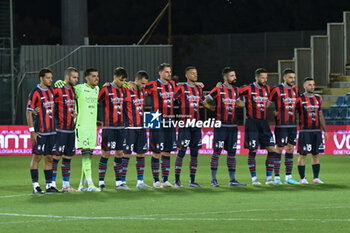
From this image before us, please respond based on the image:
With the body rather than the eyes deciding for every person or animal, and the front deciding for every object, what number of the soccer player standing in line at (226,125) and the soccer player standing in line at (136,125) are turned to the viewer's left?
0

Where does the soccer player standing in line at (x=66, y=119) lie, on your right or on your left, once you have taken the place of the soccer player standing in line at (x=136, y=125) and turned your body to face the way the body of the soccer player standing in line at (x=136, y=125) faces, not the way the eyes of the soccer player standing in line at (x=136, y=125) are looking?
on your right

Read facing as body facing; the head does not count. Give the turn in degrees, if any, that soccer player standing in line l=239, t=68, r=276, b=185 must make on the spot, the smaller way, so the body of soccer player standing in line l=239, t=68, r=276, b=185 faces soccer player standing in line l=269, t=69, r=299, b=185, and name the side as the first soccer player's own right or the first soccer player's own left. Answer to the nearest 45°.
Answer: approximately 45° to the first soccer player's own left

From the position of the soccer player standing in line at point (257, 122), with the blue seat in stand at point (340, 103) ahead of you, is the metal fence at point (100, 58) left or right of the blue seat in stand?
left

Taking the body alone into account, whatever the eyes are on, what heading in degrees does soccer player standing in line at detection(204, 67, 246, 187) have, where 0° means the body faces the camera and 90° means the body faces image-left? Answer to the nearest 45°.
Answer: approximately 315°

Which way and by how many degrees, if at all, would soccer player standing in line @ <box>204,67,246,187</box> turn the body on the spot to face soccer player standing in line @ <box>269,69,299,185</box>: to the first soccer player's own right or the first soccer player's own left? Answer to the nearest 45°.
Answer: approximately 45° to the first soccer player's own left

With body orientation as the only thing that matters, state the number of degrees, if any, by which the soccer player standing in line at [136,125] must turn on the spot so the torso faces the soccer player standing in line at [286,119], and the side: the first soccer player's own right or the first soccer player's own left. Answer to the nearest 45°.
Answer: approximately 45° to the first soccer player's own left

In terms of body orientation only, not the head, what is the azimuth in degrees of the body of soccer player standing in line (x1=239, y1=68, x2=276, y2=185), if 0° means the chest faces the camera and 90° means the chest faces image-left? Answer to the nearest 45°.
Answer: approximately 315°

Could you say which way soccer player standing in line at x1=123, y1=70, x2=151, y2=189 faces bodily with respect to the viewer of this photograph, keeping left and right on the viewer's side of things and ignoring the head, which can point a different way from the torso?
facing the viewer and to the right of the viewer

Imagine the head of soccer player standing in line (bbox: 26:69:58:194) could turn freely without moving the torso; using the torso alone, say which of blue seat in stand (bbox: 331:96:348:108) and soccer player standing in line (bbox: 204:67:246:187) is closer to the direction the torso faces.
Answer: the soccer player standing in line

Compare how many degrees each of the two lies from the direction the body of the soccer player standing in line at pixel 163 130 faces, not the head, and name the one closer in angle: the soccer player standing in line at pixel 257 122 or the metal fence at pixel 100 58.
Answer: the soccer player standing in line

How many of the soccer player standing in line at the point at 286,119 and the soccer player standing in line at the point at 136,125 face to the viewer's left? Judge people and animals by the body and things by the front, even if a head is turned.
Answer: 0

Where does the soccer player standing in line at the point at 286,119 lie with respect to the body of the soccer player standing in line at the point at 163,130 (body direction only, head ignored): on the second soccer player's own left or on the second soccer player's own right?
on the second soccer player's own left
